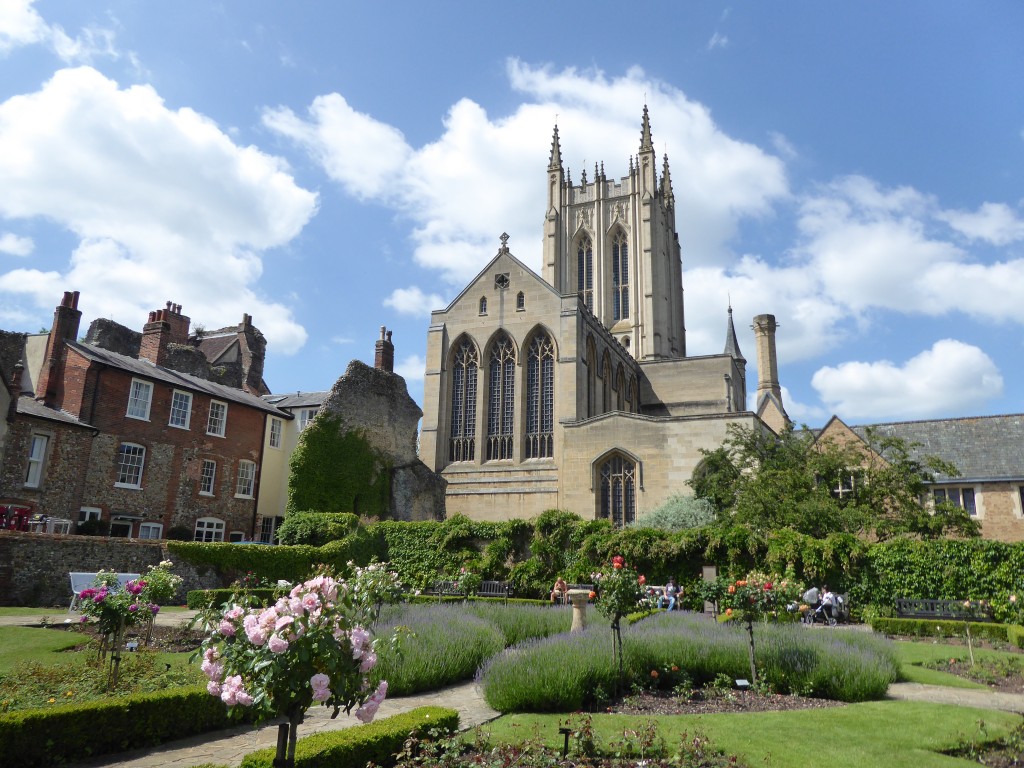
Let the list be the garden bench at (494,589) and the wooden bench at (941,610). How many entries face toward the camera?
2

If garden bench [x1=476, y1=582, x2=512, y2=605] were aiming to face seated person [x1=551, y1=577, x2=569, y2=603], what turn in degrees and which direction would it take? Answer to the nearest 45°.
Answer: approximately 45° to its left

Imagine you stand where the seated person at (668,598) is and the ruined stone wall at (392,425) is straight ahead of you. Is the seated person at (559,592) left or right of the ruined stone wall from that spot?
left

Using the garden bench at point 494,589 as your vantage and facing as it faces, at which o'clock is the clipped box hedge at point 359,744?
The clipped box hedge is roughly at 12 o'clock from the garden bench.

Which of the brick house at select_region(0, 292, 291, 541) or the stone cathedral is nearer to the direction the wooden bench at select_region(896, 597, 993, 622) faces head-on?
the brick house

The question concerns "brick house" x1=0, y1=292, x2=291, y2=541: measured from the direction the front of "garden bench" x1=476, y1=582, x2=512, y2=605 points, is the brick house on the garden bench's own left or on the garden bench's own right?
on the garden bench's own right

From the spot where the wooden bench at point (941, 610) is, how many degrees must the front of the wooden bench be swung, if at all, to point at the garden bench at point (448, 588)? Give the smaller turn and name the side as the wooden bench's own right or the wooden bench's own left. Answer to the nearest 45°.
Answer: approximately 90° to the wooden bench's own right

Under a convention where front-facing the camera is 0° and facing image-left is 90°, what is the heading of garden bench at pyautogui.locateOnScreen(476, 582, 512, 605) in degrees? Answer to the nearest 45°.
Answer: approximately 0°

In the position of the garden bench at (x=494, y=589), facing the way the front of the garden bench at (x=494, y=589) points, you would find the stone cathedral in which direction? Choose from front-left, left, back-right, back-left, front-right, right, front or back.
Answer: back

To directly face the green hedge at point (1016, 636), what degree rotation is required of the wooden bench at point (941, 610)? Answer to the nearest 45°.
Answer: approximately 45° to its left

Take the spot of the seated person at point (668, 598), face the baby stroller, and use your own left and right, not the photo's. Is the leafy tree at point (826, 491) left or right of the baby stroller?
left

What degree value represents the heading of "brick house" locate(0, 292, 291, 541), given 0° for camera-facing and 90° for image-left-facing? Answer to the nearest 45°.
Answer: approximately 315°

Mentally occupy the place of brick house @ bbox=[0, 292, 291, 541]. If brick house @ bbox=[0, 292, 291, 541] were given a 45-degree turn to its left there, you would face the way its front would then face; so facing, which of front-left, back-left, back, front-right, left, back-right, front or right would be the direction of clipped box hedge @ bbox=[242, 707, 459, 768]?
right

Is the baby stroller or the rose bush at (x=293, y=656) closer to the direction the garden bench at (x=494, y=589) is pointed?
the rose bush
